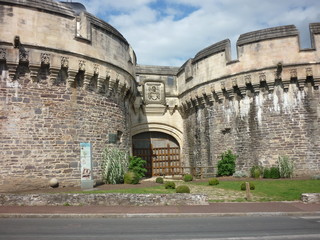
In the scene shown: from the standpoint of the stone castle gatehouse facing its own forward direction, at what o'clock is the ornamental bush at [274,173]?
The ornamental bush is roughly at 9 o'clock from the stone castle gatehouse.

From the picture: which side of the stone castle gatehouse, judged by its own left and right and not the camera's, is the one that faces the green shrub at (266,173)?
left

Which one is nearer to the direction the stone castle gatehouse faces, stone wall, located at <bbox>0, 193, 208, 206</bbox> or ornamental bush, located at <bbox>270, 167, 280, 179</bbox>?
the stone wall

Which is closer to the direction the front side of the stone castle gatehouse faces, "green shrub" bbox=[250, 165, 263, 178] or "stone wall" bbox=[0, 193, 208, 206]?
the stone wall

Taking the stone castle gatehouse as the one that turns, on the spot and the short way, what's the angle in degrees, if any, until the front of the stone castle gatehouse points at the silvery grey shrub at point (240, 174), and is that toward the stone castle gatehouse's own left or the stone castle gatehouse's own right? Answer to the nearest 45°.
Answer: approximately 90° to the stone castle gatehouse's own left

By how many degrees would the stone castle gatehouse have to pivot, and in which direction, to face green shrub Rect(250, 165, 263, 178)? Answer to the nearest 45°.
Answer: approximately 90° to its left

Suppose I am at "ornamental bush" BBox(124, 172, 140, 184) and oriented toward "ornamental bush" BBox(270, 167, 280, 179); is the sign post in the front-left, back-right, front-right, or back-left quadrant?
back-right

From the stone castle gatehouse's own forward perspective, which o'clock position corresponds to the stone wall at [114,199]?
The stone wall is roughly at 12 o'clock from the stone castle gatehouse.

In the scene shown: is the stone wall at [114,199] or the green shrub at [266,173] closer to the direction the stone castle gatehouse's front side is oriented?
the stone wall

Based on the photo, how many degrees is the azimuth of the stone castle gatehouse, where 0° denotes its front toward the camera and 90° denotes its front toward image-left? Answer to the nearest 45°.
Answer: approximately 0°
